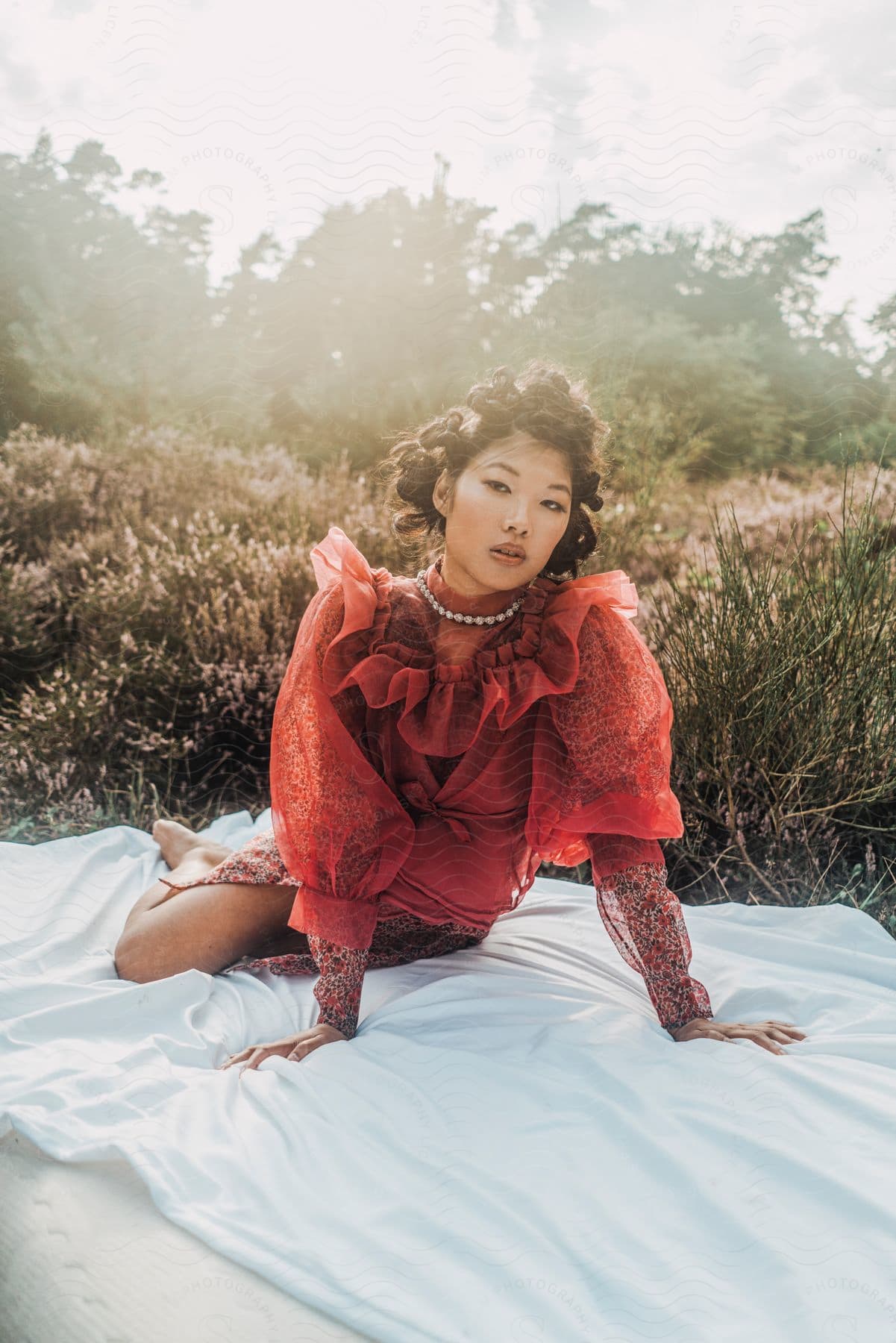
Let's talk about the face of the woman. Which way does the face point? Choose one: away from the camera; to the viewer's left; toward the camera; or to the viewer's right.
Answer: toward the camera

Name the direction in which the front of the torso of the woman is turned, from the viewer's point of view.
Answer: toward the camera
